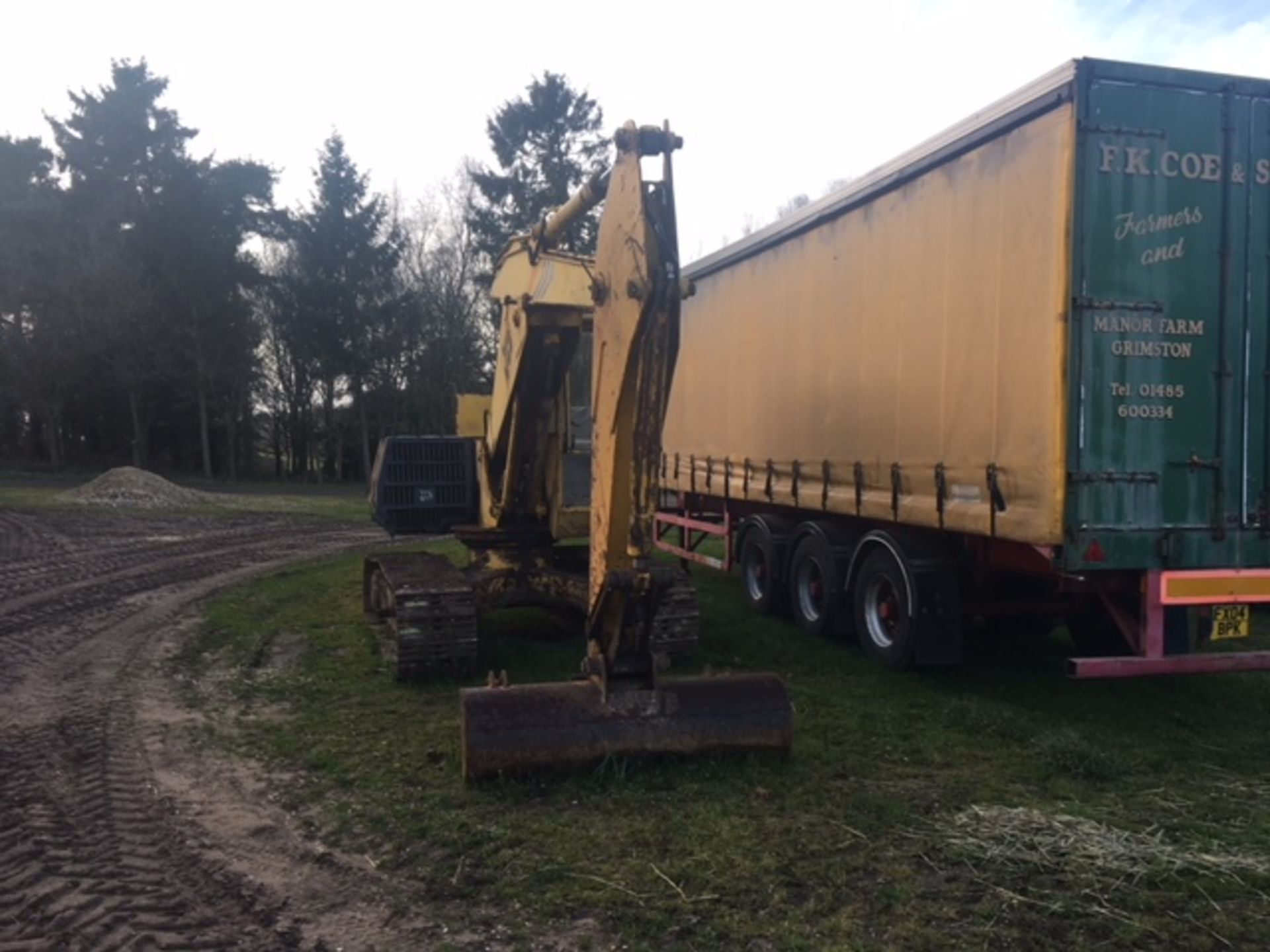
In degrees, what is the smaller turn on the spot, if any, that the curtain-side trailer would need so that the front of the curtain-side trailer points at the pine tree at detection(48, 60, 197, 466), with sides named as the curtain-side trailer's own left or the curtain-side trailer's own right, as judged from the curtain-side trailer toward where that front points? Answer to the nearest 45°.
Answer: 0° — it already faces it

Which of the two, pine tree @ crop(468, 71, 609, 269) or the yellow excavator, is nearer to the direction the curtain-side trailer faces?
the pine tree

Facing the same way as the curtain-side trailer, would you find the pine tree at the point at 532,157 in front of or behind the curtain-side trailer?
in front

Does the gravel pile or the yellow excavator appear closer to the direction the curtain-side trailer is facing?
the gravel pile

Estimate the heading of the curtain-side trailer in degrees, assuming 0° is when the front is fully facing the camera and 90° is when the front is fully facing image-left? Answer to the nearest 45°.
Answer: approximately 135°

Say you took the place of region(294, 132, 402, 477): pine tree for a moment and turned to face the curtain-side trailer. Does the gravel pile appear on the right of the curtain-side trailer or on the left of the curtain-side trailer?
right

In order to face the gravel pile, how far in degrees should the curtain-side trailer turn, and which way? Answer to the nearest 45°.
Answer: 0° — it already faces it

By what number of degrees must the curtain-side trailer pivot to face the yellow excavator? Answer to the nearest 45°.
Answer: approximately 90° to its left
